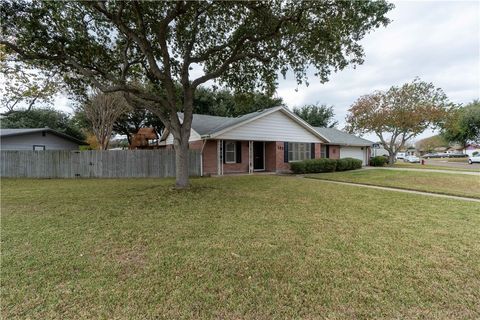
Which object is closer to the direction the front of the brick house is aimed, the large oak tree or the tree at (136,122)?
the large oak tree

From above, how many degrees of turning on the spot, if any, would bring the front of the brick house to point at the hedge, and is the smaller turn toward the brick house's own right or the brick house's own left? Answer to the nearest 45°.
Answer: approximately 45° to the brick house's own left

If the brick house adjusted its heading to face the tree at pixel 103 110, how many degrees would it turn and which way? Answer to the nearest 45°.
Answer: approximately 135° to its right

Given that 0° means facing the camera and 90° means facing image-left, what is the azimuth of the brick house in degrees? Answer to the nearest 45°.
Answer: approximately 315°

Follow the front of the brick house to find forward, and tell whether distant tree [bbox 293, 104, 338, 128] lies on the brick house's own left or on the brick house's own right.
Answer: on the brick house's own left

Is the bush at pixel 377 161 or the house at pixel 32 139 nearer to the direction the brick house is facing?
the bush

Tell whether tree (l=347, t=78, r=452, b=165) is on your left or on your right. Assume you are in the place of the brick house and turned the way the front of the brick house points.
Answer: on your left

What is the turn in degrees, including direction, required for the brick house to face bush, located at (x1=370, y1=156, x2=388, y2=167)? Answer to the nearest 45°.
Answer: approximately 90° to its left

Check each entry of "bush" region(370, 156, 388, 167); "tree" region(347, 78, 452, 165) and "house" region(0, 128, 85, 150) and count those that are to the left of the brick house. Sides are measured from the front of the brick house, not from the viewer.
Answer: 2

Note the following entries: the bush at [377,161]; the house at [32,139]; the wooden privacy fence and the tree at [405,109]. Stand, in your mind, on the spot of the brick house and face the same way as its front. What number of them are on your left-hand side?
2

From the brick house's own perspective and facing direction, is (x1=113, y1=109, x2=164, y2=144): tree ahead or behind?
behind

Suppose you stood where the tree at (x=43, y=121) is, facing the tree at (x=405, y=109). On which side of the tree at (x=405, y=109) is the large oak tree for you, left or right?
right
